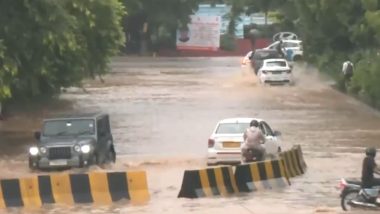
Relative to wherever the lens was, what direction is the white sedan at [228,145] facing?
facing away from the viewer and to the right of the viewer

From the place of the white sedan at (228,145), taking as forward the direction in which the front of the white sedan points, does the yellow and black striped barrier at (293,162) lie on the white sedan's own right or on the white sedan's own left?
on the white sedan's own right

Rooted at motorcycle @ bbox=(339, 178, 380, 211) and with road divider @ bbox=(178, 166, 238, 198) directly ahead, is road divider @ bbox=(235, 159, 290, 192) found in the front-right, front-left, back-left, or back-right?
front-right

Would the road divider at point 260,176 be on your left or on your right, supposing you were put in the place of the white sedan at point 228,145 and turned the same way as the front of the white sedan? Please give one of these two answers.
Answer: on your right

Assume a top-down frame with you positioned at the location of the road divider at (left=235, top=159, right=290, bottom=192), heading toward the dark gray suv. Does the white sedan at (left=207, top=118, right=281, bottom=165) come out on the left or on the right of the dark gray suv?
right

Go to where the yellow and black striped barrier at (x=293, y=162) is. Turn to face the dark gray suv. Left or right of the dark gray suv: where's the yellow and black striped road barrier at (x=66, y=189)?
left
